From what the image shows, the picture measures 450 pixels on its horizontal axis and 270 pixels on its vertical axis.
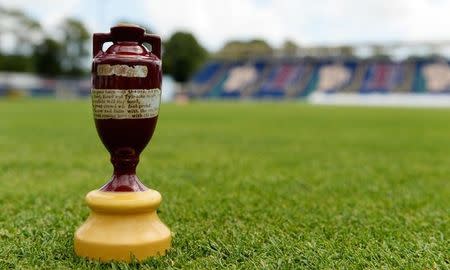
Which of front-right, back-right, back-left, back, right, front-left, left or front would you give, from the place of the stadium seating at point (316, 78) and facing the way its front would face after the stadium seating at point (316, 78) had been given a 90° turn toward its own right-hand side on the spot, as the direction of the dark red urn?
left

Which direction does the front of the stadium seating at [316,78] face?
toward the camera

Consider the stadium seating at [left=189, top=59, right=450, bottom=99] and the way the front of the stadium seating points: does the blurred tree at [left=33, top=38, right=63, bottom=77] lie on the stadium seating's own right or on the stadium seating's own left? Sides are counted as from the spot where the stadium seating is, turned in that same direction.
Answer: on the stadium seating's own right
